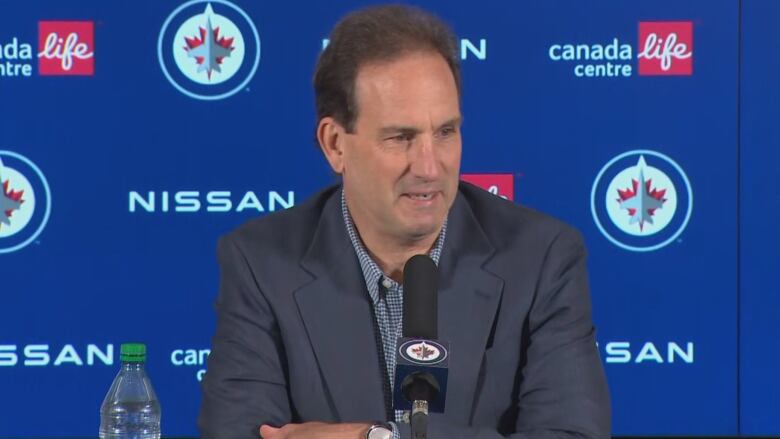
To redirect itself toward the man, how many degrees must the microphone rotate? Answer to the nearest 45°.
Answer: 0° — it already faces them

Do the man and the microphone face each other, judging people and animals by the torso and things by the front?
yes

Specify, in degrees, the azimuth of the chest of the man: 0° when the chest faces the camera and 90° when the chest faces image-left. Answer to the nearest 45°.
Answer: approximately 0°

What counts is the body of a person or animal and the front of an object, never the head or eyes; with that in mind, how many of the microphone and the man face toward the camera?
1

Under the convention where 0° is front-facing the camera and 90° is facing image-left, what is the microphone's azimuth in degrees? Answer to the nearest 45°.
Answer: approximately 180°

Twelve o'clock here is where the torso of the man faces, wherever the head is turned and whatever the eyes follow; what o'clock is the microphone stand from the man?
The microphone stand is roughly at 12 o'clock from the man.

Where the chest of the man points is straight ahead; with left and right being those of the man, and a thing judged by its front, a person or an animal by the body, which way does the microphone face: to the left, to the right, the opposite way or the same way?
the opposite way
